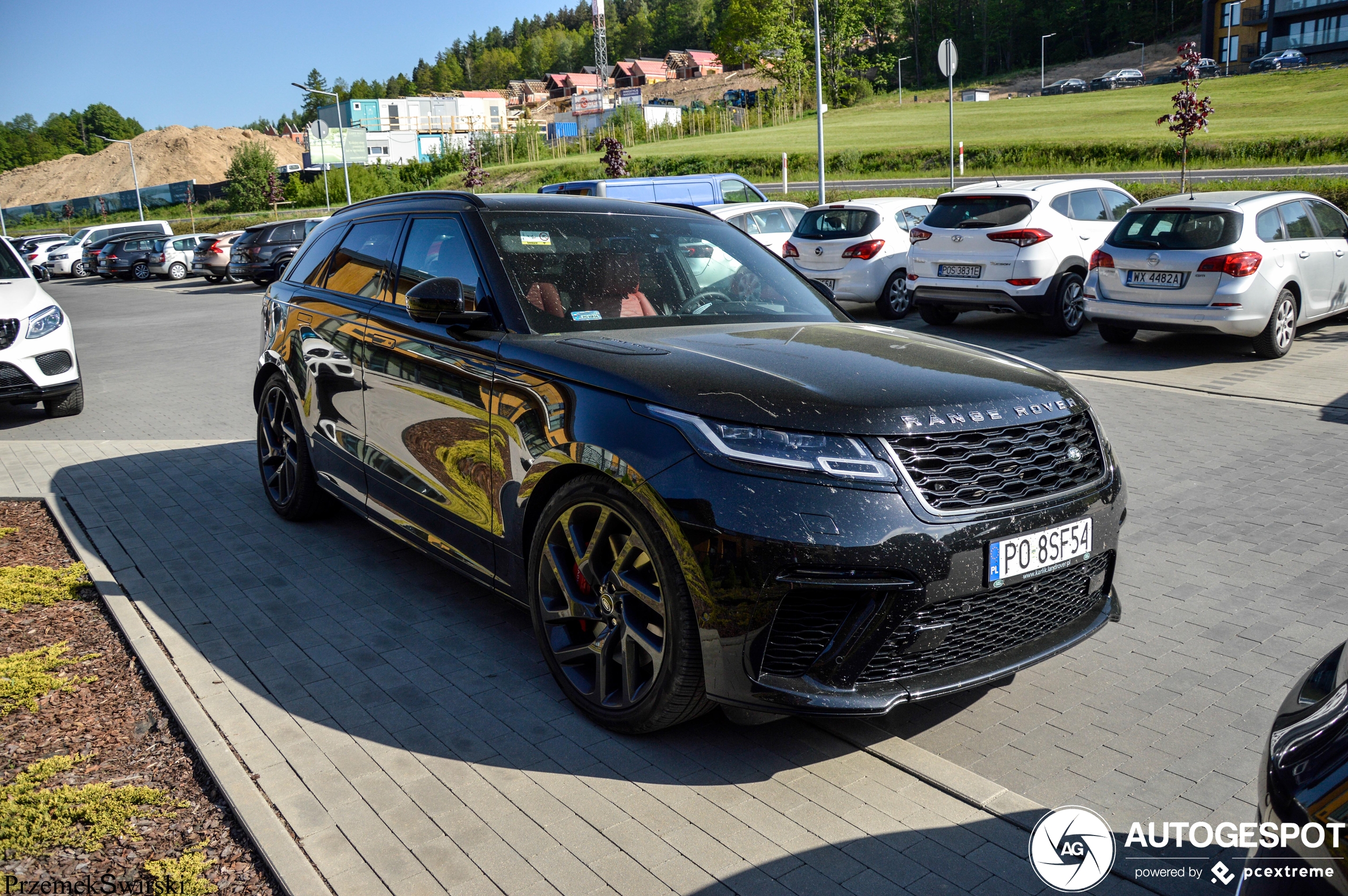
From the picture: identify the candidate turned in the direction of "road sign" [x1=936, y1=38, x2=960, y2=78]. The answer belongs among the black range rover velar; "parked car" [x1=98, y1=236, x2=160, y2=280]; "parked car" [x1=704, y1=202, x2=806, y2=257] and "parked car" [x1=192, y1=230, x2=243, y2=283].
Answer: "parked car" [x1=704, y1=202, x2=806, y2=257]

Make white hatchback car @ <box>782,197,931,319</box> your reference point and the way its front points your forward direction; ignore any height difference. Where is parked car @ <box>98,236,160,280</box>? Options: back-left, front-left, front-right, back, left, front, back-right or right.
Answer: left

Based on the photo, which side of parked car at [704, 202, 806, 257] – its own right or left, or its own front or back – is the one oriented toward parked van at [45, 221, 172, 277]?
left

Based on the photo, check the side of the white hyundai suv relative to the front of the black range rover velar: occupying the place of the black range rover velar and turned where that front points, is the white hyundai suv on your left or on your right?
on your left

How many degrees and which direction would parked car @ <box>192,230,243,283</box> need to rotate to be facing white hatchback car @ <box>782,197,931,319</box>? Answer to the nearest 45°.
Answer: approximately 135° to its right

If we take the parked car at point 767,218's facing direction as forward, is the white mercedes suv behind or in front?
behind

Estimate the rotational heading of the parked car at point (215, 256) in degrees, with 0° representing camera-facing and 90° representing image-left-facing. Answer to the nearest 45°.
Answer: approximately 225°

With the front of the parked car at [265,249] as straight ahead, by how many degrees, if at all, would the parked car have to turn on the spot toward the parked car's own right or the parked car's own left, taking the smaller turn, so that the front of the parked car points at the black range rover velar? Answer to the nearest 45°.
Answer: approximately 135° to the parked car's own right

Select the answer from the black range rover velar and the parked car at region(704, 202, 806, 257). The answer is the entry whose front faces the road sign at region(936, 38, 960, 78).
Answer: the parked car

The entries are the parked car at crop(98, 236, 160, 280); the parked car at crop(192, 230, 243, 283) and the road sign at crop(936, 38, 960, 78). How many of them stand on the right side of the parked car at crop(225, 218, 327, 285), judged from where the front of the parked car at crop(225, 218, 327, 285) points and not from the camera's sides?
1

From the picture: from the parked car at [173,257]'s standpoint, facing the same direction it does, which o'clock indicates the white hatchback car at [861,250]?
The white hatchback car is roughly at 4 o'clock from the parked car.

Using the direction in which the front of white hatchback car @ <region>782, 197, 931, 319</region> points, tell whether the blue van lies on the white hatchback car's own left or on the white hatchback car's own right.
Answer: on the white hatchback car's own left

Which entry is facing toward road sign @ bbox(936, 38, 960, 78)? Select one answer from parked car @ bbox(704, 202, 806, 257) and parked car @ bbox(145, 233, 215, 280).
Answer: parked car @ bbox(704, 202, 806, 257)

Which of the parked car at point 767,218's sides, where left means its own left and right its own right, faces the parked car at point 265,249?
left

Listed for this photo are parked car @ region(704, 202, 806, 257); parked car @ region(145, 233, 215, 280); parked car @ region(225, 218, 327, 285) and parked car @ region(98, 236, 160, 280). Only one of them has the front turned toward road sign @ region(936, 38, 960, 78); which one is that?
parked car @ region(704, 202, 806, 257)

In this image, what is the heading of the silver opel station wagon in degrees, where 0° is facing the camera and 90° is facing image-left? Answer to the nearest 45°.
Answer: approximately 225°

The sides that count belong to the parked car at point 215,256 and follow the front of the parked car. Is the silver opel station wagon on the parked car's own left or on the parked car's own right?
on the parked car's own right

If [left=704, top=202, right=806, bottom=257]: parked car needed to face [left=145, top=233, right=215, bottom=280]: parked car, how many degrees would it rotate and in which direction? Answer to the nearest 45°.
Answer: approximately 90° to its left

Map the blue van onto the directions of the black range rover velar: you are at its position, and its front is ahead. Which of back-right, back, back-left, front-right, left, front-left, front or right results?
back-left
